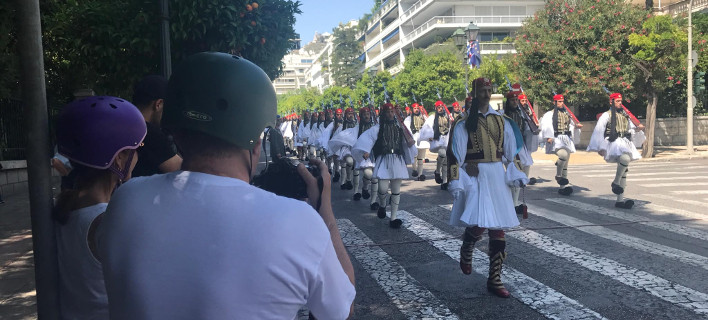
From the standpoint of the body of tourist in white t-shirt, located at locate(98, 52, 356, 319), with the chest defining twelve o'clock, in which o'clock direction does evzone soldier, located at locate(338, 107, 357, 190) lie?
The evzone soldier is roughly at 11 o'clock from the tourist in white t-shirt.

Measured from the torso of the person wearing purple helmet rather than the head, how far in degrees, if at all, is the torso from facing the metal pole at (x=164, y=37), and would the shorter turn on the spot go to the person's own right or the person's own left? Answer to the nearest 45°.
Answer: approximately 45° to the person's own left

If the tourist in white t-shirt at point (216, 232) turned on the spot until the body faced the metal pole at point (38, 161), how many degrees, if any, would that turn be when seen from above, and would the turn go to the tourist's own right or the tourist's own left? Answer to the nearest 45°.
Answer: approximately 90° to the tourist's own left

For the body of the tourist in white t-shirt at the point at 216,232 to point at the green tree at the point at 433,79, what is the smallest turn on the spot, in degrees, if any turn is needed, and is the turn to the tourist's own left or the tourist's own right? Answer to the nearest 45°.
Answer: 0° — they already face it

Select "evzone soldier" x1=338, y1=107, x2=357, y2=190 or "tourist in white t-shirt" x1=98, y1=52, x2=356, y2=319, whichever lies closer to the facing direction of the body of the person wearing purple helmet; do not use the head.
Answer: the evzone soldier

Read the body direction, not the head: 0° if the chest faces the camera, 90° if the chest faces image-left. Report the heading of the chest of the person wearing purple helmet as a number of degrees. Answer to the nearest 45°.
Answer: approximately 225°

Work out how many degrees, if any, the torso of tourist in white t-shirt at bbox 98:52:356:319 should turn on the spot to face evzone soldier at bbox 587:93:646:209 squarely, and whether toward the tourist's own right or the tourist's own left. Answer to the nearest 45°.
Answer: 0° — they already face them
